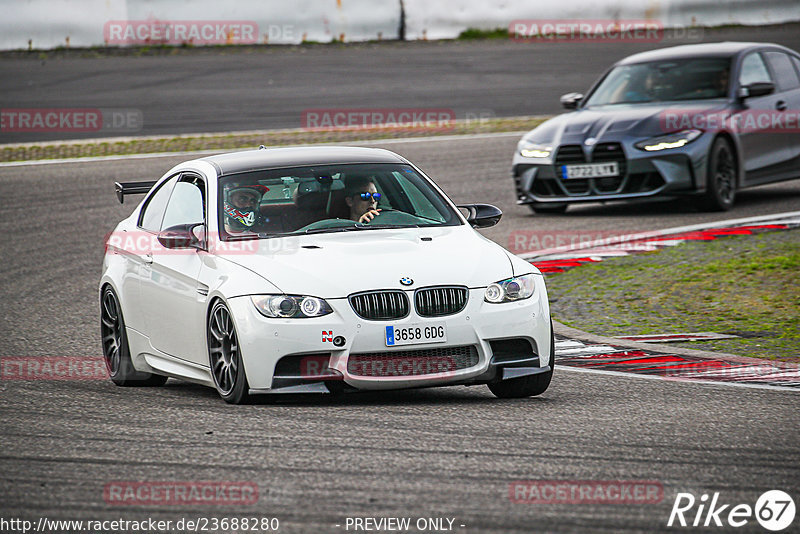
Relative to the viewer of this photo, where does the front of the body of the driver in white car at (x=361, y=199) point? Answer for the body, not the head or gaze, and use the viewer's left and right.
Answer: facing the viewer and to the right of the viewer

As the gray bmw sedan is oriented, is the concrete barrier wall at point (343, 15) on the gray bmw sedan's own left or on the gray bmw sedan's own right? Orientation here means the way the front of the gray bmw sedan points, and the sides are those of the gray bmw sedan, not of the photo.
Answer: on the gray bmw sedan's own right

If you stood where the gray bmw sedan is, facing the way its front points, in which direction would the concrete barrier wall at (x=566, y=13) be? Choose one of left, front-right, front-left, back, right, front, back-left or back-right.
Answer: back-right

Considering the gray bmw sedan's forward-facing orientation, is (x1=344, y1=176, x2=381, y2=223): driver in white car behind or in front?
in front

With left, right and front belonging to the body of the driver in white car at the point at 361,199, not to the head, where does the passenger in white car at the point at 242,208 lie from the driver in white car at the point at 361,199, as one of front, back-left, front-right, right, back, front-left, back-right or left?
back-right

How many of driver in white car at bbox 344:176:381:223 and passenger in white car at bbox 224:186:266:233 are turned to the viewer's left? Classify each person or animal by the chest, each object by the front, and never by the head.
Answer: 0

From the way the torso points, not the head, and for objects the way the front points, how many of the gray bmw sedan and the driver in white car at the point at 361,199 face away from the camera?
0

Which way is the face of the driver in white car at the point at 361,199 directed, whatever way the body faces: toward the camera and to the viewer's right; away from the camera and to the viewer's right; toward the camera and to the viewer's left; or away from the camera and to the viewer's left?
toward the camera and to the viewer's right

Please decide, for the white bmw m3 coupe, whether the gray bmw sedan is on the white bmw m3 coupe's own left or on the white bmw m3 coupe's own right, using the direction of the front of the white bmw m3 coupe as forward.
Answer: on the white bmw m3 coupe's own left

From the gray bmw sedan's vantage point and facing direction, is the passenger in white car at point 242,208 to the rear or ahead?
ahead

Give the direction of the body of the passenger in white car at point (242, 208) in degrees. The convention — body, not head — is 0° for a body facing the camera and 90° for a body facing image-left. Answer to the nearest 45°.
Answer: approximately 315°
